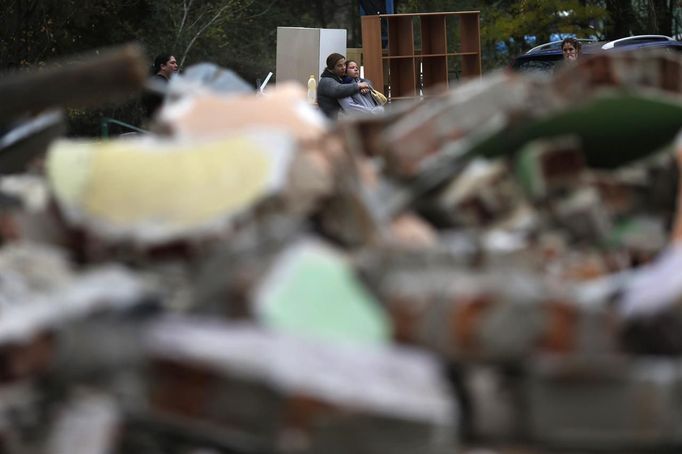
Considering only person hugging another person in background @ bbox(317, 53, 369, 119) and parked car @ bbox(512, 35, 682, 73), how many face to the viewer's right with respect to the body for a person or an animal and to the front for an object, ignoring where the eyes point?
1

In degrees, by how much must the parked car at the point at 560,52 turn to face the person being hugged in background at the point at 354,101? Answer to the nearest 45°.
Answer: approximately 90° to its left

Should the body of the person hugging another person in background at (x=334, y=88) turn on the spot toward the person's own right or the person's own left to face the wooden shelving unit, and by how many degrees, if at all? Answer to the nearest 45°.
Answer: approximately 90° to the person's own left

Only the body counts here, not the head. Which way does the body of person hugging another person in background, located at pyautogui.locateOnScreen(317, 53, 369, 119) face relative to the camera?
to the viewer's right

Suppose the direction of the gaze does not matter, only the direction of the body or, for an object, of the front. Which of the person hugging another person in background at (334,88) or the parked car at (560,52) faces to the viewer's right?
the person hugging another person in background

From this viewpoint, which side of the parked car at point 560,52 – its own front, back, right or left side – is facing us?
left
